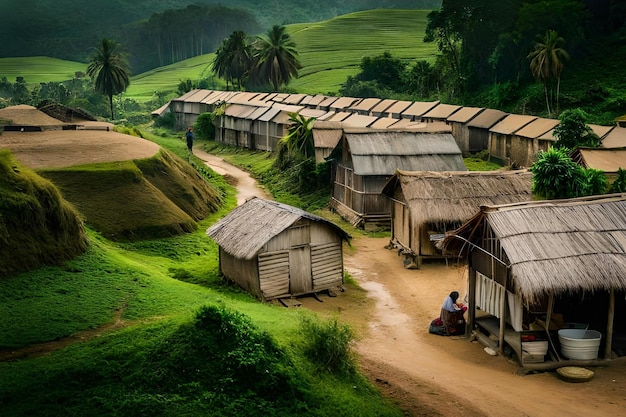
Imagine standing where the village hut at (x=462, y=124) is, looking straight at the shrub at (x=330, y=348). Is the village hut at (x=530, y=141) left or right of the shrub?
left

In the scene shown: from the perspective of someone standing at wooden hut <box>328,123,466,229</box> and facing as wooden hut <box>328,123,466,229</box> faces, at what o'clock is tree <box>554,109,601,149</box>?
The tree is roughly at 7 o'clock from the wooden hut.

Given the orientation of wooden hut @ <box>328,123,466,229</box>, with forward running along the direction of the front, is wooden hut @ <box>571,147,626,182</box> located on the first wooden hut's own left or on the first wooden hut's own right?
on the first wooden hut's own left

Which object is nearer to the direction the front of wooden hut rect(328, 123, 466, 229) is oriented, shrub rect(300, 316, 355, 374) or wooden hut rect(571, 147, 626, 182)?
the shrub

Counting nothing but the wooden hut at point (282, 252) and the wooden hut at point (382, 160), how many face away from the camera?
0

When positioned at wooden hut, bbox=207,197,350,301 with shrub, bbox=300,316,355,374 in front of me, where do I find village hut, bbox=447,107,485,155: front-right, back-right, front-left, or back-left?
back-left

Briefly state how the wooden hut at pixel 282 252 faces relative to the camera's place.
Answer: facing the viewer and to the right of the viewer

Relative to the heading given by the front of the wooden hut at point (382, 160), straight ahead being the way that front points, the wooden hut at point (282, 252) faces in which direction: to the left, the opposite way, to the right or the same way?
to the left

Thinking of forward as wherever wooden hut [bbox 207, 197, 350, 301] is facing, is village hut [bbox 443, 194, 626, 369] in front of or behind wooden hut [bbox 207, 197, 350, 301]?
in front

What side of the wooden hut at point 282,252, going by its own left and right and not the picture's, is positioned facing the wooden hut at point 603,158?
left

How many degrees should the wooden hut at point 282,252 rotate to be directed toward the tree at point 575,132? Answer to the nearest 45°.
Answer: approximately 90° to its left

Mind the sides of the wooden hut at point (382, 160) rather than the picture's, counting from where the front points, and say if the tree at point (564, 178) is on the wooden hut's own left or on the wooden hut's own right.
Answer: on the wooden hut's own left

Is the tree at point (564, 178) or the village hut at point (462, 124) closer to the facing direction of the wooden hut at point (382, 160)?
the tree
